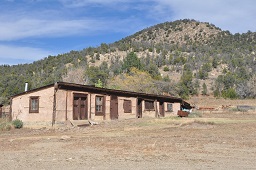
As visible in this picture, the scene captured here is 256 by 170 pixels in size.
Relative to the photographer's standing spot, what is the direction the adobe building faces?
facing the viewer and to the right of the viewer

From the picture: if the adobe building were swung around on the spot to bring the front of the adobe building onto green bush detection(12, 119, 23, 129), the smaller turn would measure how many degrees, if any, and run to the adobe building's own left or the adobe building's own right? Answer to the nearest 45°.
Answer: approximately 135° to the adobe building's own right
